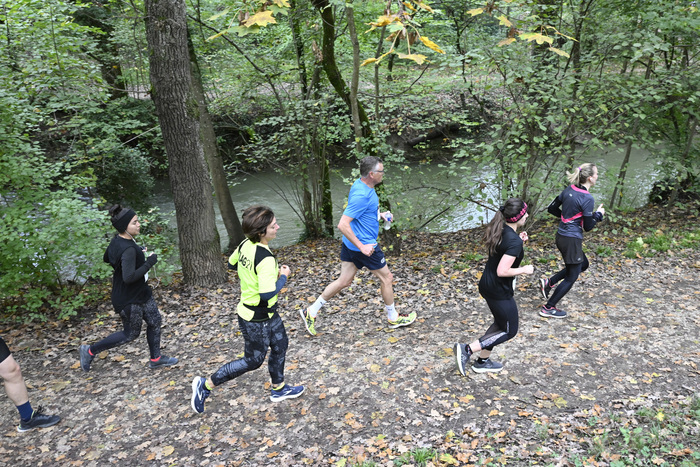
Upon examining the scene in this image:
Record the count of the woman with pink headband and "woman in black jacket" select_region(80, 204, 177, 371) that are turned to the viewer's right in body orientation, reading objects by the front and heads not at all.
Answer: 2

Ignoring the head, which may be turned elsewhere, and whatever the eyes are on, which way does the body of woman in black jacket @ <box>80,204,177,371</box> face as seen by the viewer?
to the viewer's right

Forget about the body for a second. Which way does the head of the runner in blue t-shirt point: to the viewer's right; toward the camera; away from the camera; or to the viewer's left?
to the viewer's right

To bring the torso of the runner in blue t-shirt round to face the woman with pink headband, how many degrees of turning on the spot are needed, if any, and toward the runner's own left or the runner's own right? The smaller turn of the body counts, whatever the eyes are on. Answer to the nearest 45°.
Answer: approximately 45° to the runner's own right

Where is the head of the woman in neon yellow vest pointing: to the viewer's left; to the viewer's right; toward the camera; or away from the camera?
to the viewer's right

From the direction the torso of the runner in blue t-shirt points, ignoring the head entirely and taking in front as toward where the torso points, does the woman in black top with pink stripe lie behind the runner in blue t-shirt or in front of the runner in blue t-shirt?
in front

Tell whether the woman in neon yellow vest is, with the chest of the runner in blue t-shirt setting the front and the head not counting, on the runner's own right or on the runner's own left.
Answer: on the runner's own right

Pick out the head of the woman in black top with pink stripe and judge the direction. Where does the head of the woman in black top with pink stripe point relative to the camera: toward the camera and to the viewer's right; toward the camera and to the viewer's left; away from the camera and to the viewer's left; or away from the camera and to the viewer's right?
away from the camera and to the viewer's right

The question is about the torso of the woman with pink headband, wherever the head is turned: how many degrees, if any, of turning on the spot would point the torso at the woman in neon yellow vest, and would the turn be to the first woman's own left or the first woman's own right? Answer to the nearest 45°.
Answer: approximately 135° to the first woman's own right

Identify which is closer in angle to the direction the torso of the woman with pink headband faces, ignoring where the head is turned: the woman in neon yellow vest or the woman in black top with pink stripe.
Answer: the woman in black top with pink stripe

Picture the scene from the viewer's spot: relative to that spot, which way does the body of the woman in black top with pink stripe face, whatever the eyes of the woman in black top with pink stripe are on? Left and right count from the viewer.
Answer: facing away from the viewer and to the right of the viewer

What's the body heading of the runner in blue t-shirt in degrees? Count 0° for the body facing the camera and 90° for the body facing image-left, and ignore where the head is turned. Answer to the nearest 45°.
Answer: approximately 270°

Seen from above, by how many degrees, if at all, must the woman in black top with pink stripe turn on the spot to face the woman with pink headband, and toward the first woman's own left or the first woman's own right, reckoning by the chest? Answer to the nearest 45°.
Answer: approximately 135° to the first woman's own right

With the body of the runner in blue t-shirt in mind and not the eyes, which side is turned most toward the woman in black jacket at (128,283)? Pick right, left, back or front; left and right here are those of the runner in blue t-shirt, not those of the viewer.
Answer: back
